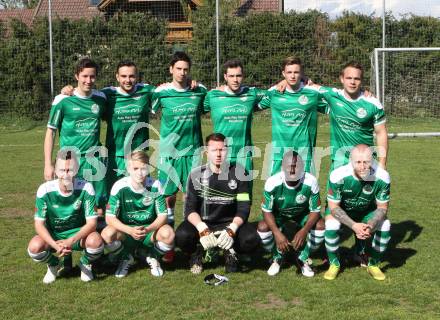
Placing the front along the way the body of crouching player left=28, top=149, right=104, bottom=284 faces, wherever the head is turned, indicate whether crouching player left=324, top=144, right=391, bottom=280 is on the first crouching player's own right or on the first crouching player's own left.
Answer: on the first crouching player's own left

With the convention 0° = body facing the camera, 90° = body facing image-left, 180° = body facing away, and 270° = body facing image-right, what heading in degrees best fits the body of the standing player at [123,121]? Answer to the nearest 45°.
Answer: approximately 0°

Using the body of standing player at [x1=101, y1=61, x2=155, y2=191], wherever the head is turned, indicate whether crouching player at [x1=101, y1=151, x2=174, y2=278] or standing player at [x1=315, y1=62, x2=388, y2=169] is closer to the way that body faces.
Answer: the crouching player

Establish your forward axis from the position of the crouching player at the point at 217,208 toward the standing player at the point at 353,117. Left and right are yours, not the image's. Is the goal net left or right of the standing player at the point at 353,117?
left

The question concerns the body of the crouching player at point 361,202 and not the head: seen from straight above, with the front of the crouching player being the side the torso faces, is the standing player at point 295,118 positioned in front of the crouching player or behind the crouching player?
behind
